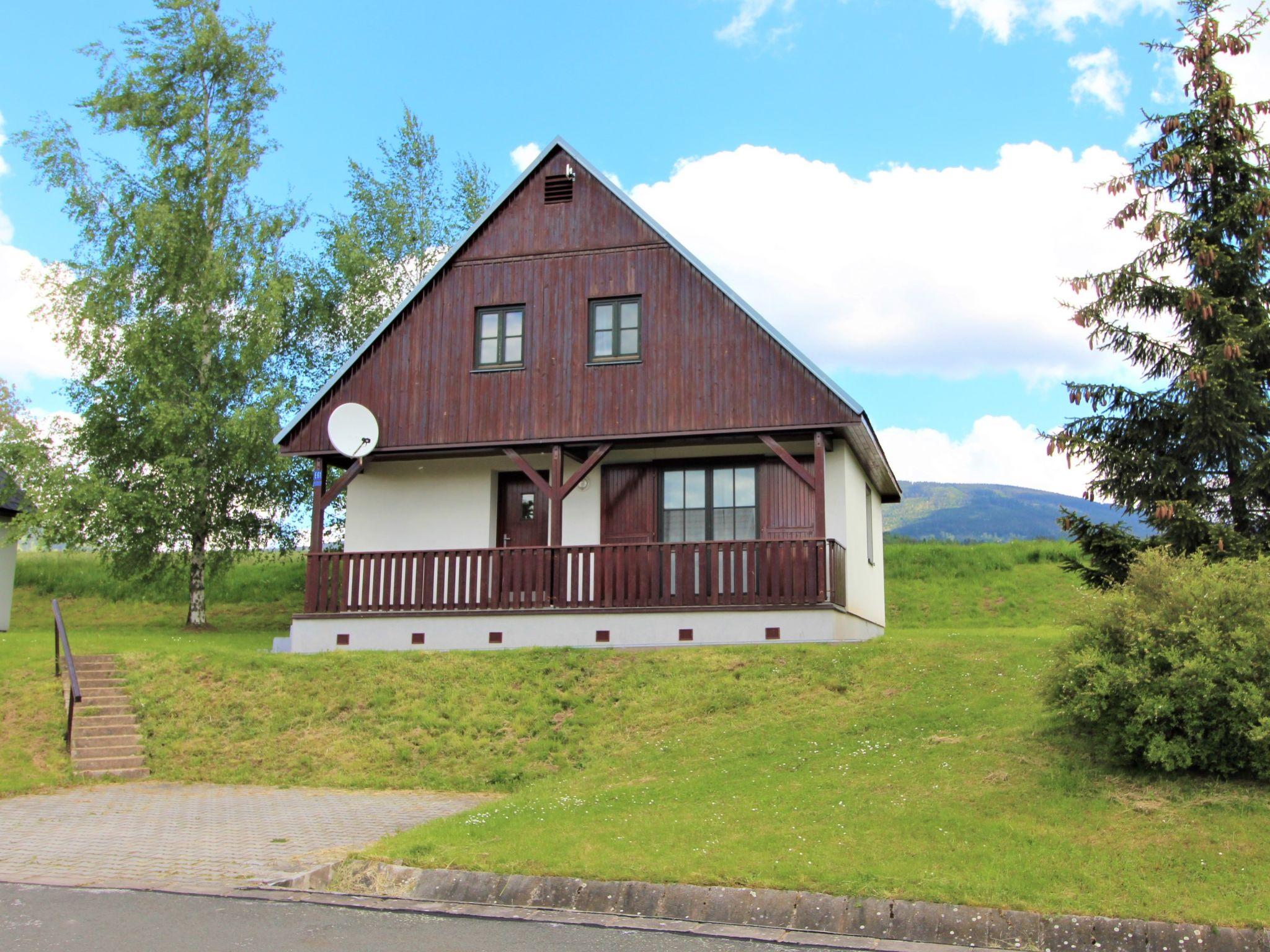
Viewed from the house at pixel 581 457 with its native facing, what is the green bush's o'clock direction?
The green bush is roughly at 11 o'clock from the house.

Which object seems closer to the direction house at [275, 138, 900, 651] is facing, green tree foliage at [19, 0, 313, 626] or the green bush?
the green bush

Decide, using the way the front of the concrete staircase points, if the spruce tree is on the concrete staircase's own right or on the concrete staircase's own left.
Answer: on the concrete staircase's own left

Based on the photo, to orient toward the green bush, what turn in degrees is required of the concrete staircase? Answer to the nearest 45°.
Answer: approximately 45° to its left

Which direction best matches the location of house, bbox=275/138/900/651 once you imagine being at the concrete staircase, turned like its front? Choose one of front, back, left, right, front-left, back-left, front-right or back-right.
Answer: left

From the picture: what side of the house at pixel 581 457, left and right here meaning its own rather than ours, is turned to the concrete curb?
front

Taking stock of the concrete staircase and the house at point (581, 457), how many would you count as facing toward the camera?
2

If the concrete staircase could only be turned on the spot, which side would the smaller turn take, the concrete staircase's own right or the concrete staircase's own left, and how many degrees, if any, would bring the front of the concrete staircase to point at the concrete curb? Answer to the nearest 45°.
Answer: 0° — it already faces it

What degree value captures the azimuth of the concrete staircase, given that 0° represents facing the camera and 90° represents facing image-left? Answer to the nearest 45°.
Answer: approximately 0°

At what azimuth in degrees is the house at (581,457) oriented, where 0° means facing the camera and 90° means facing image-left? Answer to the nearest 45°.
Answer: approximately 0°

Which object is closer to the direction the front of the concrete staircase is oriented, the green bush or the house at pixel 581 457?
the green bush
